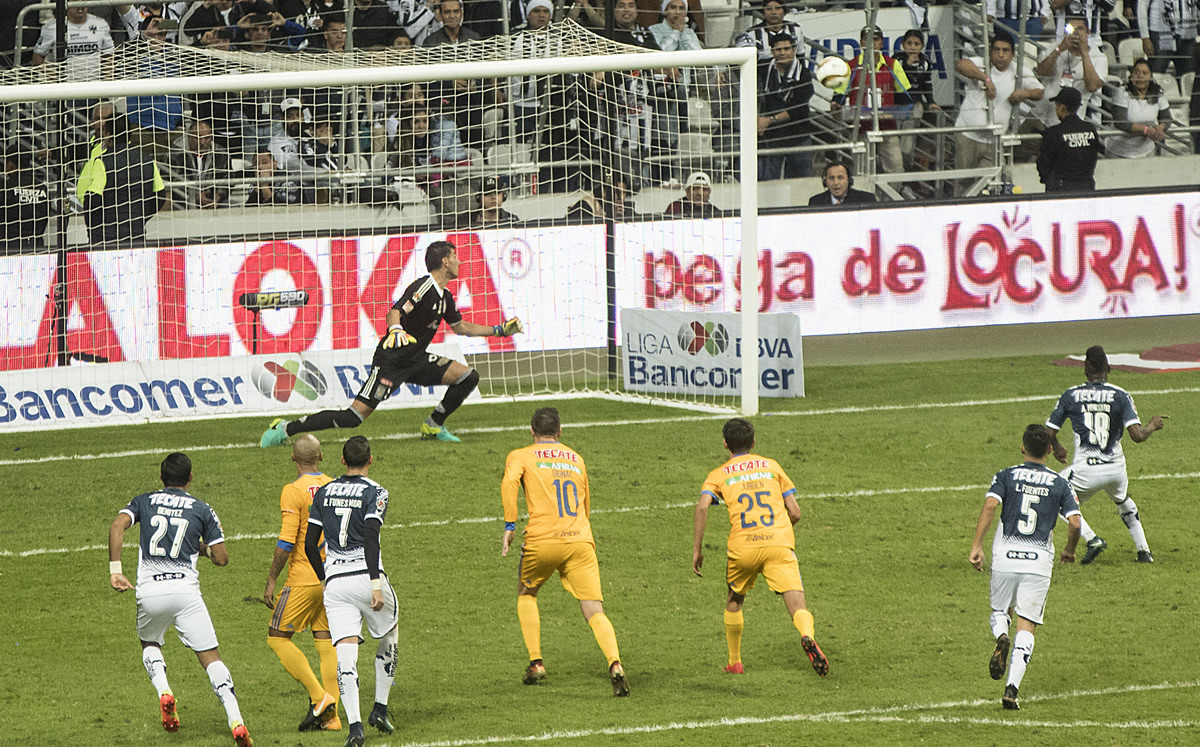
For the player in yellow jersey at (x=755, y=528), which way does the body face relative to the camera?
away from the camera

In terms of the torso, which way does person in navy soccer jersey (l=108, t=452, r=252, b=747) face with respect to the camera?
away from the camera

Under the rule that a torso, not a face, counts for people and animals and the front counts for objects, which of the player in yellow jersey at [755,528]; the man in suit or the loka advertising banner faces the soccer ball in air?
the player in yellow jersey

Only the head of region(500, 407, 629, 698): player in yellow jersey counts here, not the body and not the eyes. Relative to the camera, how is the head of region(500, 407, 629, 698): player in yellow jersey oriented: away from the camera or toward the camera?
away from the camera

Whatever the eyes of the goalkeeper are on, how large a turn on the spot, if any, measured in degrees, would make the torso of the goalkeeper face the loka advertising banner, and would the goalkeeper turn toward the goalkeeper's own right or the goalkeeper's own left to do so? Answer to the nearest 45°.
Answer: approximately 180°

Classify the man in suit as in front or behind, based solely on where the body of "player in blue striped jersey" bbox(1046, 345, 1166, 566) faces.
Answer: in front

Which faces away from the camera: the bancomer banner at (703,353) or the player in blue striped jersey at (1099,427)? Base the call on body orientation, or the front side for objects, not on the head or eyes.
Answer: the player in blue striped jersey

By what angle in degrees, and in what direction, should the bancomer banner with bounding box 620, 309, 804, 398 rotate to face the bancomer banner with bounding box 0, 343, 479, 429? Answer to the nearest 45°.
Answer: approximately 90° to its right

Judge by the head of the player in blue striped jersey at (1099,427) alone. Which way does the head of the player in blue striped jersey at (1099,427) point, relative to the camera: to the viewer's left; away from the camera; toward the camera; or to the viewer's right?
away from the camera

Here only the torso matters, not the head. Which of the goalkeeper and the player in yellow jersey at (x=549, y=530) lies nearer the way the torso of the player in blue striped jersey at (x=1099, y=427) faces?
the goalkeeper

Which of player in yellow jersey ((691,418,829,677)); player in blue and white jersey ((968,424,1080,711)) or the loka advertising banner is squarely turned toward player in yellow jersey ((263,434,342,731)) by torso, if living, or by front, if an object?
the loka advertising banner

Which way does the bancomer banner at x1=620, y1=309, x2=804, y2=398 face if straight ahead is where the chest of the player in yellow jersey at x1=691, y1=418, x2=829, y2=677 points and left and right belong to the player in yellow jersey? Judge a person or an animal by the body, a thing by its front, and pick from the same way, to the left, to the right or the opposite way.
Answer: the opposite way

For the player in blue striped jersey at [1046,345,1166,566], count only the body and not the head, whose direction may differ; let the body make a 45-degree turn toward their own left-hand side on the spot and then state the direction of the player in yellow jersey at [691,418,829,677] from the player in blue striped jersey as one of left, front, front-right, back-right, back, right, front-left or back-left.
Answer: left

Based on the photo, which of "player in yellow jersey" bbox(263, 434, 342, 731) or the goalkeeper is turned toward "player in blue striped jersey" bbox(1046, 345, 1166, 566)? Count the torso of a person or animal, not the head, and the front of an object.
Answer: the goalkeeper

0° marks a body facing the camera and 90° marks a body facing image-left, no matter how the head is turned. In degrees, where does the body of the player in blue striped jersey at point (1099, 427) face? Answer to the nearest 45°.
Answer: approximately 180°
